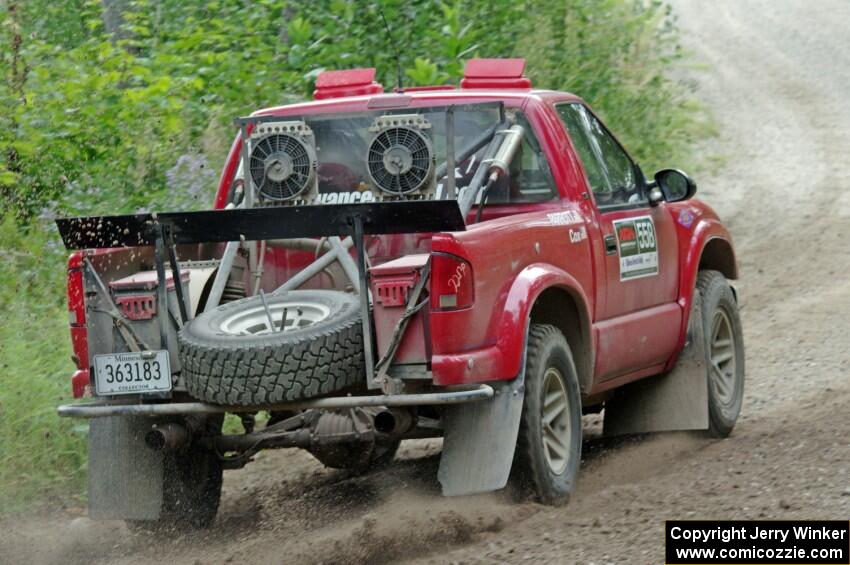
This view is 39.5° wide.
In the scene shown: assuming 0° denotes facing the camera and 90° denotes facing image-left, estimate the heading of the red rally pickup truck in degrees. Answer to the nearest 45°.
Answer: approximately 225°
